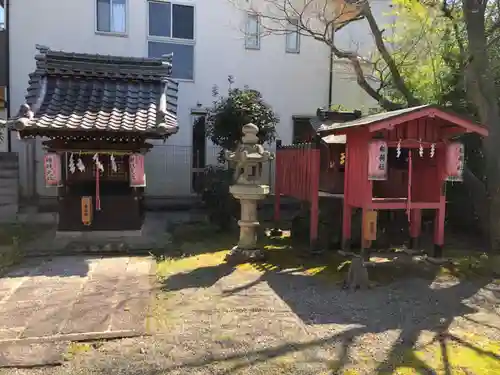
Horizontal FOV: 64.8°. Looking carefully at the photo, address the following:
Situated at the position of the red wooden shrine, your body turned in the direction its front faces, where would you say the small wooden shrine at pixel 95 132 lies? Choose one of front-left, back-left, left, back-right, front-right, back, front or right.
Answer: back-right

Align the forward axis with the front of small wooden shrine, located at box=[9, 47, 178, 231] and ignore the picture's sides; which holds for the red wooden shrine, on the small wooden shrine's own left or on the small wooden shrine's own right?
on the small wooden shrine's own left

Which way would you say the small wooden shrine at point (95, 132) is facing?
toward the camera

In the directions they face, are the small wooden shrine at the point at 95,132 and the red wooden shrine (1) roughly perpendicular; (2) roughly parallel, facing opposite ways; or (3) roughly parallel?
roughly parallel

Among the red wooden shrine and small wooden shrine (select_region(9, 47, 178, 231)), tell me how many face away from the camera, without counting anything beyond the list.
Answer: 0

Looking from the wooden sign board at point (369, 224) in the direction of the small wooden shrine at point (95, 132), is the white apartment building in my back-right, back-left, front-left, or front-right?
front-right

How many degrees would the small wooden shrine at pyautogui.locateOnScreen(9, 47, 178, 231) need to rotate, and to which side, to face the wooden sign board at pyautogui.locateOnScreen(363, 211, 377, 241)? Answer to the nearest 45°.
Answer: approximately 45° to its left
